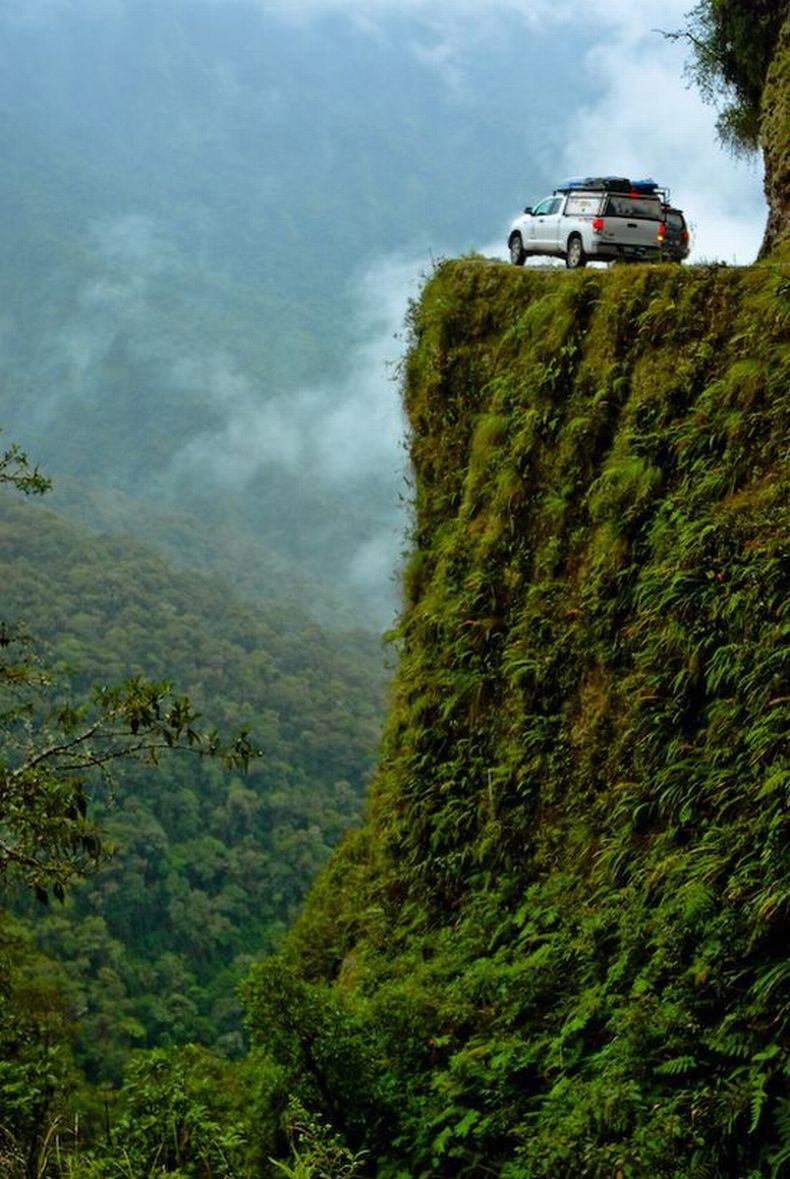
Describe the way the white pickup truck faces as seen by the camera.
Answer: facing away from the viewer and to the left of the viewer
